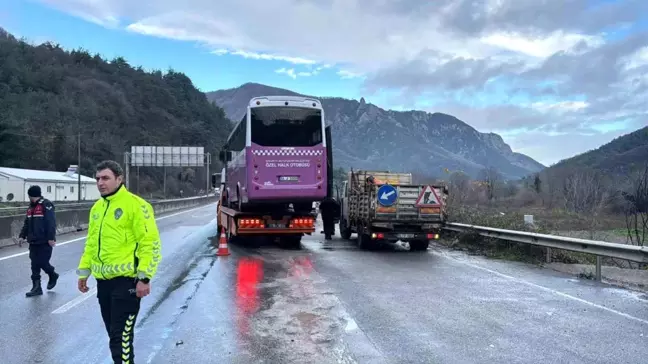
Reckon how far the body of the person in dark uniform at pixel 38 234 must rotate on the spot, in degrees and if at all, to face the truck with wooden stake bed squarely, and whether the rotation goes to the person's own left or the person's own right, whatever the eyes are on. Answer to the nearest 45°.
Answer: approximately 135° to the person's own left

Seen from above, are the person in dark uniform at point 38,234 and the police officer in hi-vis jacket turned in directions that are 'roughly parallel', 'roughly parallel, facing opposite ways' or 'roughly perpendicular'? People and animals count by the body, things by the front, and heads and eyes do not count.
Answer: roughly parallel

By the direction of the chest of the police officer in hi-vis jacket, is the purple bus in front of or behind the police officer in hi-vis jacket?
behind

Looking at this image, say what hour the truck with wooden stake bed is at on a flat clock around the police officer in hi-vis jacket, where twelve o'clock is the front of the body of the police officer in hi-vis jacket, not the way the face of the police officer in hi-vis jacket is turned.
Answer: The truck with wooden stake bed is roughly at 6 o'clock from the police officer in hi-vis jacket.

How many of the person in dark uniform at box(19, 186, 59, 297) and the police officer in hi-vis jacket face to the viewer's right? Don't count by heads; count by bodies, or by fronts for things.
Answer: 0

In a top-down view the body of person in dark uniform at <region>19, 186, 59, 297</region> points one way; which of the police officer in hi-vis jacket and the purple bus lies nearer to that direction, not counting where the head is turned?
the police officer in hi-vis jacket

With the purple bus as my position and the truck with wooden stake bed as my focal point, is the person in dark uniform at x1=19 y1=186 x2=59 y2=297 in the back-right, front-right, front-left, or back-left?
back-right

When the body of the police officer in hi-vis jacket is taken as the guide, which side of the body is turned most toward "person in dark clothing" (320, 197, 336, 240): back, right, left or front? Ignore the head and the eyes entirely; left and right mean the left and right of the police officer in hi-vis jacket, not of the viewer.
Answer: back

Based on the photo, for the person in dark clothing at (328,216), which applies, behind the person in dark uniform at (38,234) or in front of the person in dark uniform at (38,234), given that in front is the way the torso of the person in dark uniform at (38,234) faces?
behind

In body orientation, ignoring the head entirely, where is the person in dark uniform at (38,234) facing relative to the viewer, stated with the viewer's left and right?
facing the viewer and to the left of the viewer
